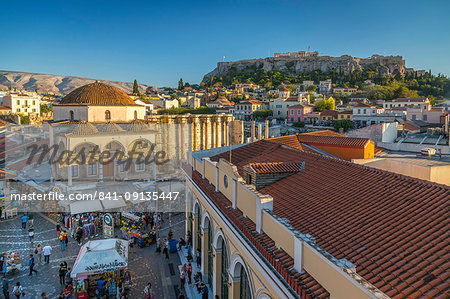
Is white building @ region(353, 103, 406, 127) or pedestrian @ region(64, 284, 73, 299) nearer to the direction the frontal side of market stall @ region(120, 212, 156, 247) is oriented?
the pedestrian

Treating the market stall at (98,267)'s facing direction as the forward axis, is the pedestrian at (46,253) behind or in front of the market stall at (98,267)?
behind

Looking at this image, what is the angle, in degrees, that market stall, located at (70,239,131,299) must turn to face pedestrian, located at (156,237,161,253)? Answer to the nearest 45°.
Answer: approximately 135° to its left

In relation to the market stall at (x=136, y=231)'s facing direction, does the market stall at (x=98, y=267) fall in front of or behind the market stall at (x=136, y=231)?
in front

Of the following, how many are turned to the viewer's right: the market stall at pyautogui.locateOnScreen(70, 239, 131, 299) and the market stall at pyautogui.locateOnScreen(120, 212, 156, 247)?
0

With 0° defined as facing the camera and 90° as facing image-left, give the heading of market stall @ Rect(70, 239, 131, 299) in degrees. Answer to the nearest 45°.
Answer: approximately 0°

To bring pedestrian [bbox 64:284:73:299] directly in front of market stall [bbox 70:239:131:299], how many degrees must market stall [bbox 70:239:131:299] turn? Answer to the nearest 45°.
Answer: approximately 90° to its right

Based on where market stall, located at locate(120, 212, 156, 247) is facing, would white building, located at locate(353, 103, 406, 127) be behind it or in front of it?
behind

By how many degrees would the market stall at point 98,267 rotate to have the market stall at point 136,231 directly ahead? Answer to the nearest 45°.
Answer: approximately 180°

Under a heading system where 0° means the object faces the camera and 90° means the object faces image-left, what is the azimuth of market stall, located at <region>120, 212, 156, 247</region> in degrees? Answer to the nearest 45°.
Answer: approximately 45°
